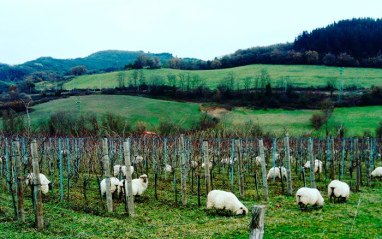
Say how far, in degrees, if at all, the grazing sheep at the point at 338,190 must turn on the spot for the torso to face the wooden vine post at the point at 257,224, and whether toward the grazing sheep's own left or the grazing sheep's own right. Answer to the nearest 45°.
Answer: approximately 45° to the grazing sheep's own left

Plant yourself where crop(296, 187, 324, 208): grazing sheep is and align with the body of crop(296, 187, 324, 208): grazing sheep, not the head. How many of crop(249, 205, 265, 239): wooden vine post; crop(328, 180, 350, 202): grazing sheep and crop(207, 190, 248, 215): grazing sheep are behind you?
1

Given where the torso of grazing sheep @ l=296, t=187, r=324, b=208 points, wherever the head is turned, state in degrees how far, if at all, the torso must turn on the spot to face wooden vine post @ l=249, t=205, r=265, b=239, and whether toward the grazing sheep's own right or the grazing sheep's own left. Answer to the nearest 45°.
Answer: approximately 45° to the grazing sheep's own left

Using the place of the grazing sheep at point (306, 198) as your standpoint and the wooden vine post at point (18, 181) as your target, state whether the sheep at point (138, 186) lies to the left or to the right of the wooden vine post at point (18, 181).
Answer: right

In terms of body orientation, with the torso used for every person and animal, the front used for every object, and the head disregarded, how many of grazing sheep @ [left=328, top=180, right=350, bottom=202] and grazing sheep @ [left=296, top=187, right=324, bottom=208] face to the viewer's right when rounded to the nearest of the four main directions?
0

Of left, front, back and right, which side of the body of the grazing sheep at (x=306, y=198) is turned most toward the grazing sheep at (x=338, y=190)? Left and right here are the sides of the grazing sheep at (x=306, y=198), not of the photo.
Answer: back

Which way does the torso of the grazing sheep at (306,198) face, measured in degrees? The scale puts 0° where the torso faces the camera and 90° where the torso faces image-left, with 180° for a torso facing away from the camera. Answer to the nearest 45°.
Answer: approximately 45°

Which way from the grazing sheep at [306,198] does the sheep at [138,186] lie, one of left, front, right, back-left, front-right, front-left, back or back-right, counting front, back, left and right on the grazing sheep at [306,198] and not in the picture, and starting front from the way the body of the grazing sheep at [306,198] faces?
front-right

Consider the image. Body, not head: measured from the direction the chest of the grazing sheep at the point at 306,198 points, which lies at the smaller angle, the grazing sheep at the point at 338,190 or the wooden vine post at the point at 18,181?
the wooden vine post
